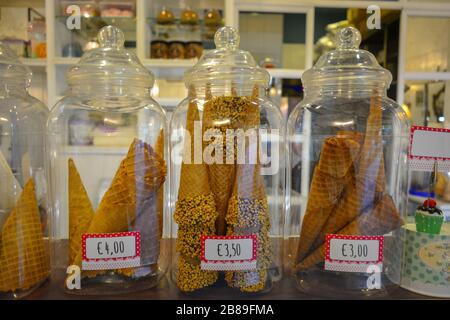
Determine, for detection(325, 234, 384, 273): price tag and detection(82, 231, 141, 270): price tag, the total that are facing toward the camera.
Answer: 2

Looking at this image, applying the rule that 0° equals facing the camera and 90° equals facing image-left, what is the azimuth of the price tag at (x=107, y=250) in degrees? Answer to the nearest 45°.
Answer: approximately 0°

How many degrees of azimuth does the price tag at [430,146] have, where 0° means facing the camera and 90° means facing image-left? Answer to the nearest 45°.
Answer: approximately 0°

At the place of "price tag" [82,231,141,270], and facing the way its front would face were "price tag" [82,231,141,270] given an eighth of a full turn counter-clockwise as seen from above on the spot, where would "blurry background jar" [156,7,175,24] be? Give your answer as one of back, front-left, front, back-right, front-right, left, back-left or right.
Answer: back-left
